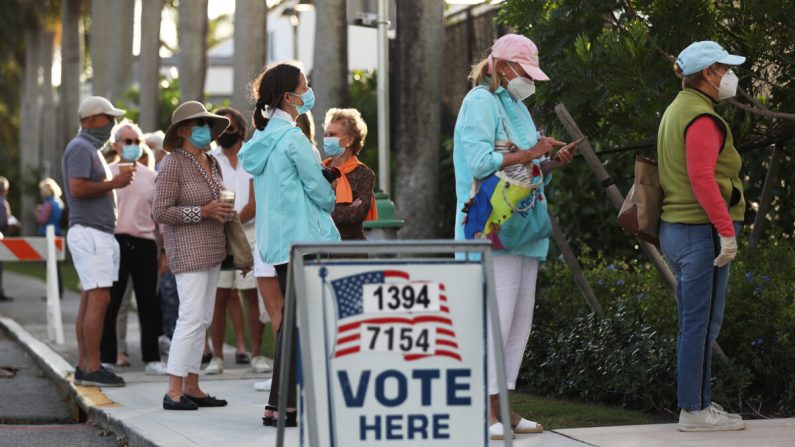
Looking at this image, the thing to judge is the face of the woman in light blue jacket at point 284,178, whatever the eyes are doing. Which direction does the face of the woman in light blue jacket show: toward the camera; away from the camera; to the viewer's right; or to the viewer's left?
to the viewer's right

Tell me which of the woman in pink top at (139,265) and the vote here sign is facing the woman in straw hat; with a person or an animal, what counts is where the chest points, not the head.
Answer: the woman in pink top

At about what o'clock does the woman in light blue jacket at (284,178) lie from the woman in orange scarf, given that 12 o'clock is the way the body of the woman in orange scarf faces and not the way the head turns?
The woman in light blue jacket is roughly at 11 o'clock from the woman in orange scarf.

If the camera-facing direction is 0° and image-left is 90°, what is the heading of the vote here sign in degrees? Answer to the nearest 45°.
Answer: approximately 0°

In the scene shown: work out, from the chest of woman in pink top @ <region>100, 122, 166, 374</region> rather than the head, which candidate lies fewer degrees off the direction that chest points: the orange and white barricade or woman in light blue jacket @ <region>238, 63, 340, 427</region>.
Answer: the woman in light blue jacket
